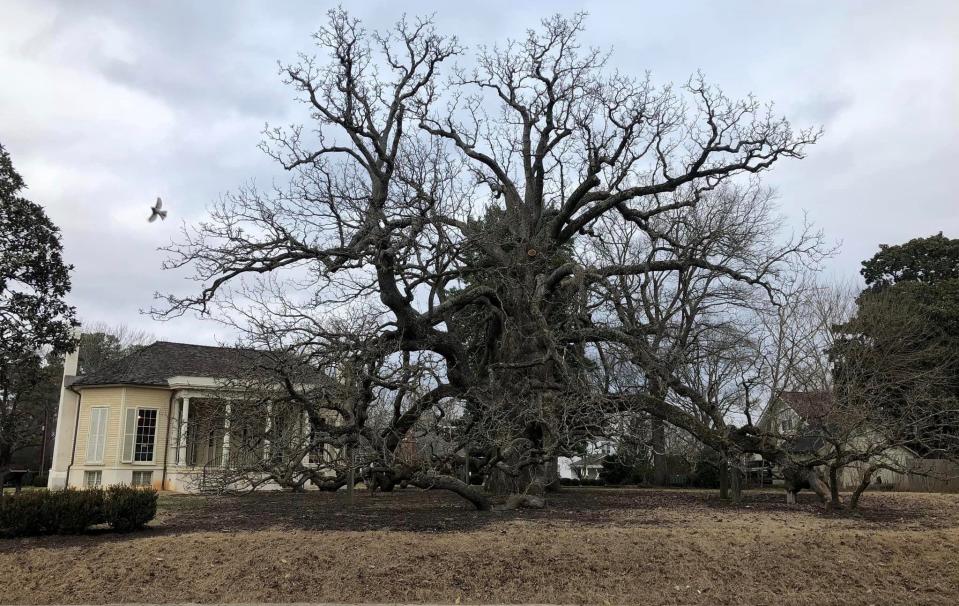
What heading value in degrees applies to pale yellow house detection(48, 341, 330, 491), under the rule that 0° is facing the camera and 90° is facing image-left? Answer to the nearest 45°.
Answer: approximately 315°

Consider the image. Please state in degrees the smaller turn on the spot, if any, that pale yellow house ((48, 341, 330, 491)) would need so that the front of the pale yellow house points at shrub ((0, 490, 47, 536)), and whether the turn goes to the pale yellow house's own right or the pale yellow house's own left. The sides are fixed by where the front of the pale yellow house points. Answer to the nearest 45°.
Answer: approximately 45° to the pale yellow house's own right
